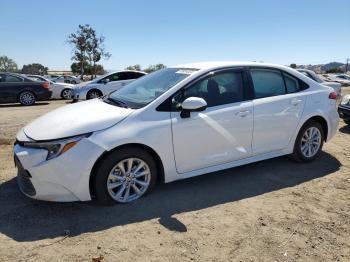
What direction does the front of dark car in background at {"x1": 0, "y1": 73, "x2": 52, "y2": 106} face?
to the viewer's left

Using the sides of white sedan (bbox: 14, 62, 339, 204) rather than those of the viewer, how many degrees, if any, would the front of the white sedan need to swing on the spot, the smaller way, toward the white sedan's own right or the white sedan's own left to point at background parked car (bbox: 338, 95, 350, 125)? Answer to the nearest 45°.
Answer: approximately 180°

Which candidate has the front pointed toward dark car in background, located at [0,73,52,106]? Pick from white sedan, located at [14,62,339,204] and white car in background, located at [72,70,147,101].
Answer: the white car in background

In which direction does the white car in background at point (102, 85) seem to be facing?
to the viewer's left

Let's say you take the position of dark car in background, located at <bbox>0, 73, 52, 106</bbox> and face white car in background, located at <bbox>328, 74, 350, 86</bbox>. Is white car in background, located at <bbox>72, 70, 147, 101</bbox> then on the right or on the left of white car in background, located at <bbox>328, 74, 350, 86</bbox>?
right

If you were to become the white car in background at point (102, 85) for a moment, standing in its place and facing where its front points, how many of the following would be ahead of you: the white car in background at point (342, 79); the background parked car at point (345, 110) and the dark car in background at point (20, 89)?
1

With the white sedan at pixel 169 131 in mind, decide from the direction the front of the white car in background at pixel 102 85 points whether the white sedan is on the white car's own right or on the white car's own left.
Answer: on the white car's own left

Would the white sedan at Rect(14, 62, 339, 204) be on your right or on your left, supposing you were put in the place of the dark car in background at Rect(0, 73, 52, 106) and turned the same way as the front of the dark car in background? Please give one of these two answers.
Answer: on your left

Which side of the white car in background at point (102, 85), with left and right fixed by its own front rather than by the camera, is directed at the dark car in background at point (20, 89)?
front
